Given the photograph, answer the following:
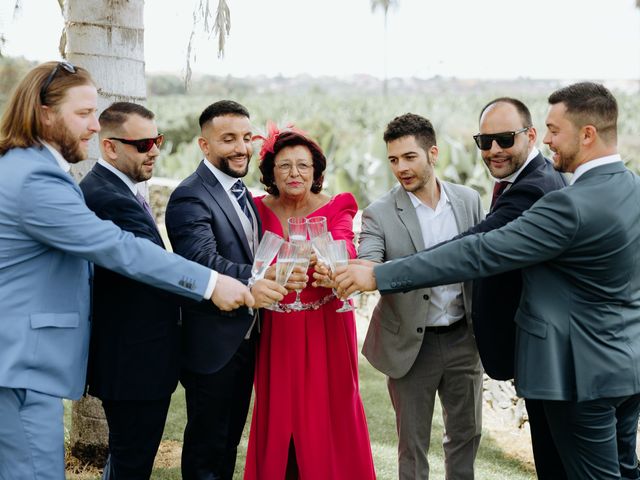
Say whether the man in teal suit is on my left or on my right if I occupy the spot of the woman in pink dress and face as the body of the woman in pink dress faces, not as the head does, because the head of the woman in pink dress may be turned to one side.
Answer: on my left

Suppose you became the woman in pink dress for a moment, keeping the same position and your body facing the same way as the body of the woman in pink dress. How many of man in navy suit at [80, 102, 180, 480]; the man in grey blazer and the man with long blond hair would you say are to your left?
1

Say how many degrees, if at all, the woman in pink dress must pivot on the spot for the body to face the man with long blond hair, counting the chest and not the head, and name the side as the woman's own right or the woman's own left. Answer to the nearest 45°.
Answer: approximately 45° to the woman's own right

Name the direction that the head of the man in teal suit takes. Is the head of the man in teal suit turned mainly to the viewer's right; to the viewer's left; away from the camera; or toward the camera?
to the viewer's left

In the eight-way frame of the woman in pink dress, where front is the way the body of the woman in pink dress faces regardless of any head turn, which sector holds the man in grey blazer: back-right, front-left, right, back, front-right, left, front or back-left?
left

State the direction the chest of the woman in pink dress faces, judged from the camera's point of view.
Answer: toward the camera

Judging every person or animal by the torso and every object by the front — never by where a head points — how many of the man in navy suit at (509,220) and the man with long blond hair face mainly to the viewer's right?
1

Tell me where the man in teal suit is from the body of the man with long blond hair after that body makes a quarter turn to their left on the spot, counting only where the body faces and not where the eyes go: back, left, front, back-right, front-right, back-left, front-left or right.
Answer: right

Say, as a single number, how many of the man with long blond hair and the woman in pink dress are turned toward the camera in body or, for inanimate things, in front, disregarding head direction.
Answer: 1

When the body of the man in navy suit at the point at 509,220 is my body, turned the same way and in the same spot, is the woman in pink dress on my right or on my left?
on my right

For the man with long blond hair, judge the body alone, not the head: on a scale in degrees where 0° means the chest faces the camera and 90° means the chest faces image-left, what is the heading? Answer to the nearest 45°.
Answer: approximately 270°

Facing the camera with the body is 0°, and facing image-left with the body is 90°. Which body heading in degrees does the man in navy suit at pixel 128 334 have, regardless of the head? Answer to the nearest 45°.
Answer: approximately 315°

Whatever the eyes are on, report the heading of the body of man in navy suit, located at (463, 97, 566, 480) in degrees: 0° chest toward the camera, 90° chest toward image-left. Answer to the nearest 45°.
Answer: approximately 45°

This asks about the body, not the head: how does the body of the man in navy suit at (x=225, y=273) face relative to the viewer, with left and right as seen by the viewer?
facing the viewer and to the right of the viewer

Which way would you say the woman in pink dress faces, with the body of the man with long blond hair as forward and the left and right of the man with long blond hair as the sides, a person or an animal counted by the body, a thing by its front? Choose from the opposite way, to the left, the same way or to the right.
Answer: to the right
